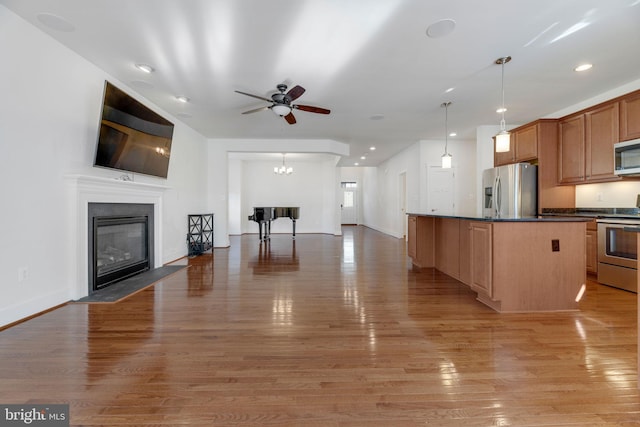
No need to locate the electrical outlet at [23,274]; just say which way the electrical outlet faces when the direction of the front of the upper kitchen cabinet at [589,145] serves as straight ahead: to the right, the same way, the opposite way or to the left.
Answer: the opposite way

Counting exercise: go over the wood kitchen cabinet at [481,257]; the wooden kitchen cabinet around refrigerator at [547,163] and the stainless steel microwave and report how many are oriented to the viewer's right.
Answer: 0

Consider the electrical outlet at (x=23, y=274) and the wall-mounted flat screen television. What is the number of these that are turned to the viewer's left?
0

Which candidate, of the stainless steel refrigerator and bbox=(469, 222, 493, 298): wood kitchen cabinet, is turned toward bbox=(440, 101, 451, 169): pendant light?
the stainless steel refrigerator

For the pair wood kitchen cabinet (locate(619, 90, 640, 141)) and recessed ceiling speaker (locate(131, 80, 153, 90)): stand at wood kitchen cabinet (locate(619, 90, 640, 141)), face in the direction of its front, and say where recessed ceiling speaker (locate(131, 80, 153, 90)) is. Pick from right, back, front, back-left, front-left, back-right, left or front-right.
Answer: front

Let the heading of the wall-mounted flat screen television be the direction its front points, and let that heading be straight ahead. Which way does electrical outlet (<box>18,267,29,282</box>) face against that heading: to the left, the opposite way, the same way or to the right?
the same way

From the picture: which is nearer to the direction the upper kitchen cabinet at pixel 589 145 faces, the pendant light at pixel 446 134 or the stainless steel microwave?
the pendant light

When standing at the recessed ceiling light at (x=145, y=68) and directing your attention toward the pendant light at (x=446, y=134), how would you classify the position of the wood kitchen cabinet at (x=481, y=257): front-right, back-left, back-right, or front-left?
front-right

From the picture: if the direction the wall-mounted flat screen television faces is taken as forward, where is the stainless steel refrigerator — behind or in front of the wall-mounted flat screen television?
in front

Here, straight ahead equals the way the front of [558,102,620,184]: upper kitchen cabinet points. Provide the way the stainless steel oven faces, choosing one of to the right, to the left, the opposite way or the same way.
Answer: the same way

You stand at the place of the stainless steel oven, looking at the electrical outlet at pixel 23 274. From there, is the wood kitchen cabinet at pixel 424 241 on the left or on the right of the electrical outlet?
right

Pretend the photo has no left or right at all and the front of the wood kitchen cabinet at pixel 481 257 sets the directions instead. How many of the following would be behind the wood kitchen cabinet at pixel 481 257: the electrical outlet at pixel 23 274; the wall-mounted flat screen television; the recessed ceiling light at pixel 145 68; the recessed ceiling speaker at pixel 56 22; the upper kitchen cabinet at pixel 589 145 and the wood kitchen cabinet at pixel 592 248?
2

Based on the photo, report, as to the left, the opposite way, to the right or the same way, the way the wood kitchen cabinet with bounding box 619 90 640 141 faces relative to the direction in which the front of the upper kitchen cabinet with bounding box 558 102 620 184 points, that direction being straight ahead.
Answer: the same way

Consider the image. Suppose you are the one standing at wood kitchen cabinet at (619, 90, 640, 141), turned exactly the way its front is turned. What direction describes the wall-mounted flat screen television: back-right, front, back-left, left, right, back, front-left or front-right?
front
